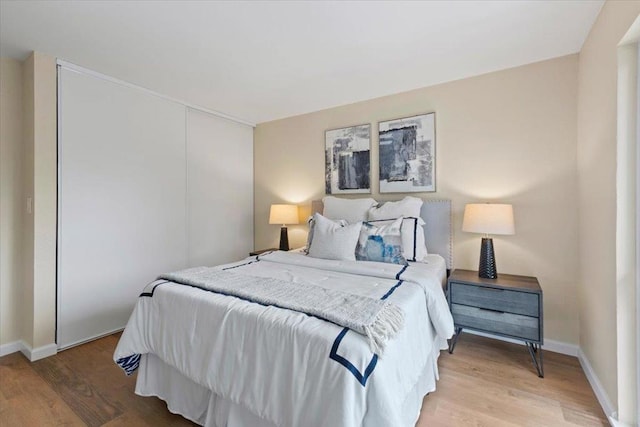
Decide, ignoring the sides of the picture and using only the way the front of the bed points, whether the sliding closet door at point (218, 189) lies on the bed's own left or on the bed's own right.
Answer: on the bed's own right

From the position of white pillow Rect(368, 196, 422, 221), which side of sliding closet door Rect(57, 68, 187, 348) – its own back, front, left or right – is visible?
front

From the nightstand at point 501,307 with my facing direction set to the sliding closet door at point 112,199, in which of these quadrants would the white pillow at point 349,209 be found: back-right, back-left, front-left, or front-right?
front-right

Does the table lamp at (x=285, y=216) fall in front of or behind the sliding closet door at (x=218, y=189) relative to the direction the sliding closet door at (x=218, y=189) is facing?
in front

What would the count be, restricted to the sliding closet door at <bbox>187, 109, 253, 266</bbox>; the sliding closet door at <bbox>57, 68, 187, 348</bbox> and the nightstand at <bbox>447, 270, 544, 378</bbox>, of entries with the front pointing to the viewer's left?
0

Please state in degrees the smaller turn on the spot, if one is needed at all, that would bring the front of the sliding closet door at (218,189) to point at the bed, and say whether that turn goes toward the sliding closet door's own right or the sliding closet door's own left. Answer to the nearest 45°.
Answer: approximately 45° to the sliding closet door's own right

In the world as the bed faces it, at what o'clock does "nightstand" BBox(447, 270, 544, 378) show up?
The nightstand is roughly at 7 o'clock from the bed.

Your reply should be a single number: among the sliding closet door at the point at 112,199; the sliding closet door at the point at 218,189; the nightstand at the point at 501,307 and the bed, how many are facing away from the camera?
0

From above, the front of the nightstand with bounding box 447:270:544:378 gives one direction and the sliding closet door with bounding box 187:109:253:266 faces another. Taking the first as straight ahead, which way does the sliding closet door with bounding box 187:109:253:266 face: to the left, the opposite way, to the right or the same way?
to the left

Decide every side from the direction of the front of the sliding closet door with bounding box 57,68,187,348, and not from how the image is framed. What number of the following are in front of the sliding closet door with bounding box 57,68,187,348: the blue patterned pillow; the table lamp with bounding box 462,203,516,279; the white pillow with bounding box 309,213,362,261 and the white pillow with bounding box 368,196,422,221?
4

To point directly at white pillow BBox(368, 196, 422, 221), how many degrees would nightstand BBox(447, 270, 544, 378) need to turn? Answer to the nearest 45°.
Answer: approximately 90° to its right

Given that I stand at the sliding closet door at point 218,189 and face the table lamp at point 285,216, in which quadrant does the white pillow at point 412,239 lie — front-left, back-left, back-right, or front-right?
front-right

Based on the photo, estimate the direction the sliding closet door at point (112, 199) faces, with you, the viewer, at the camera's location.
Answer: facing the viewer and to the right of the viewer

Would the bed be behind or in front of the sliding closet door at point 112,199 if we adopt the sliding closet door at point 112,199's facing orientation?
in front

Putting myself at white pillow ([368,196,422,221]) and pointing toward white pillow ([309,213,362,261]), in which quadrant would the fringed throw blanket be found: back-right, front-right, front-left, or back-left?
front-left

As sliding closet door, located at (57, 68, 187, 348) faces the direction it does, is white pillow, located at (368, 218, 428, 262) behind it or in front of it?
in front

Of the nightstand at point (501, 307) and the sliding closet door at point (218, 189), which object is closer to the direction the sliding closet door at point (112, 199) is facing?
the nightstand

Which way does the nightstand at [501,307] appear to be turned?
toward the camera

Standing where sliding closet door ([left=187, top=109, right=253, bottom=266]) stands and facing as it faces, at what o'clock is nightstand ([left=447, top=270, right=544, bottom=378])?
The nightstand is roughly at 12 o'clock from the sliding closet door.

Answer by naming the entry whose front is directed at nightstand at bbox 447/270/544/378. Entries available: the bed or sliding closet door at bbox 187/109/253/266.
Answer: the sliding closet door
